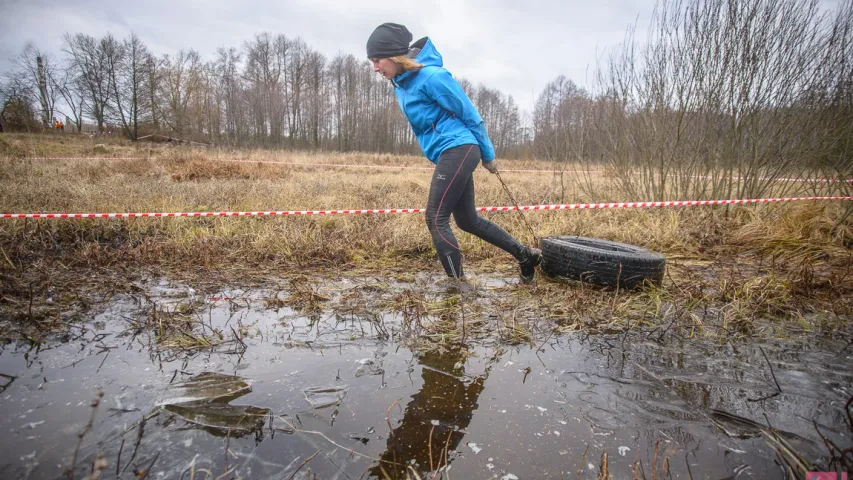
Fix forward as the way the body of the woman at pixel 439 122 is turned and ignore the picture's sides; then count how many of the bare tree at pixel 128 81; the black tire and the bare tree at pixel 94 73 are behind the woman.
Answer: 1

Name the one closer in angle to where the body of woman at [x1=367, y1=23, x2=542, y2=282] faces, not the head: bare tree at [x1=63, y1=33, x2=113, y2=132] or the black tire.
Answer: the bare tree

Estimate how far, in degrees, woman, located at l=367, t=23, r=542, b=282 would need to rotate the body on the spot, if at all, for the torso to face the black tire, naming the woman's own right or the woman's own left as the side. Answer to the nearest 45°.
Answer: approximately 180°

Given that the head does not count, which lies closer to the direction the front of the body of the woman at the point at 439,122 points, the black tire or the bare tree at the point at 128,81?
the bare tree

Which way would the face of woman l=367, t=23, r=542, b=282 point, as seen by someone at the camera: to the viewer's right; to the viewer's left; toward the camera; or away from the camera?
to the viewer's left

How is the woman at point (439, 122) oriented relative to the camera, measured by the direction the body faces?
to the viewer's left

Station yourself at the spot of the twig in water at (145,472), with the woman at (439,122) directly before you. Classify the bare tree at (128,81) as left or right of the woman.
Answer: left

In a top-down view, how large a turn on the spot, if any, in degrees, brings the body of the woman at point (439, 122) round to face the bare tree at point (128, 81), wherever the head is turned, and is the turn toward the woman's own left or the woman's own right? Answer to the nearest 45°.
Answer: approximately 45° to the woman's own right

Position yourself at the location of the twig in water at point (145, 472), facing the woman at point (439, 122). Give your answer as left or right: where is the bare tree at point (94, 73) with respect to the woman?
left

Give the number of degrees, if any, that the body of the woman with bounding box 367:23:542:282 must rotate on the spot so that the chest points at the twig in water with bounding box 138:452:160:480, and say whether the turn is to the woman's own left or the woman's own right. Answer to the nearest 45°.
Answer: approximately 90° to the woman's own left
